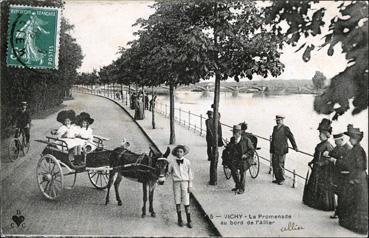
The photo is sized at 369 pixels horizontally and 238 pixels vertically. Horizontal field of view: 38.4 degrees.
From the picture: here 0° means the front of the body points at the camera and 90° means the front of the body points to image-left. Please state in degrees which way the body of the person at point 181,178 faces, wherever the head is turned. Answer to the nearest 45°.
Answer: approximately 0°

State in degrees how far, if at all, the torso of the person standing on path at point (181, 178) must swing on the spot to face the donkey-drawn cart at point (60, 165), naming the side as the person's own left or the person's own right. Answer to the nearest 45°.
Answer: approximately 90° to the person's own right

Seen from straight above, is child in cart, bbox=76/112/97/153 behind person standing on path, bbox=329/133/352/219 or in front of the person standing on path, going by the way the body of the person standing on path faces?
in front

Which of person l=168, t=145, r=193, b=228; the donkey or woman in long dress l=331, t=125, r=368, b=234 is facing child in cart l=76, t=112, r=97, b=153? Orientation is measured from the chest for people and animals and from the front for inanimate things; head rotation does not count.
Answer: the woman in long dress

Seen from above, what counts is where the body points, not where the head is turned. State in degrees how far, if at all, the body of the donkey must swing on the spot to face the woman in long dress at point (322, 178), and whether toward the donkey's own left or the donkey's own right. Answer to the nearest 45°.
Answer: approximately 45° to the donkey's own left

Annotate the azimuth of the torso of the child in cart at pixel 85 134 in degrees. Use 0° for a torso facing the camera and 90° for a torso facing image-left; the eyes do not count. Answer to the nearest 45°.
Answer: approximately 315°

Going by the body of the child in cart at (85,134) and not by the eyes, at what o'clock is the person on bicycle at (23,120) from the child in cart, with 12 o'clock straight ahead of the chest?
The person on bicycle is roughly at 5 o'clock from the child in cart.

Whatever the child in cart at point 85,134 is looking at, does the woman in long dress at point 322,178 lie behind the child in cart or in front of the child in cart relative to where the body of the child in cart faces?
in front

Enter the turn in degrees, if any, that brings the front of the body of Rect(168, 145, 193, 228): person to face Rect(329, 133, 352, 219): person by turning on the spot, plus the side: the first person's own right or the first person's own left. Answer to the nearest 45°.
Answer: approximately 90° to the first person's own left

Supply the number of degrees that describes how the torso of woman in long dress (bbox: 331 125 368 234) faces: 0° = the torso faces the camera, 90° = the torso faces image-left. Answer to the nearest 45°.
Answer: approximately 90°

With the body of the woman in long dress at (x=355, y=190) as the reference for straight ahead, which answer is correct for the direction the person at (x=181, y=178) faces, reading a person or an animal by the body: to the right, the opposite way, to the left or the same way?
to the left
